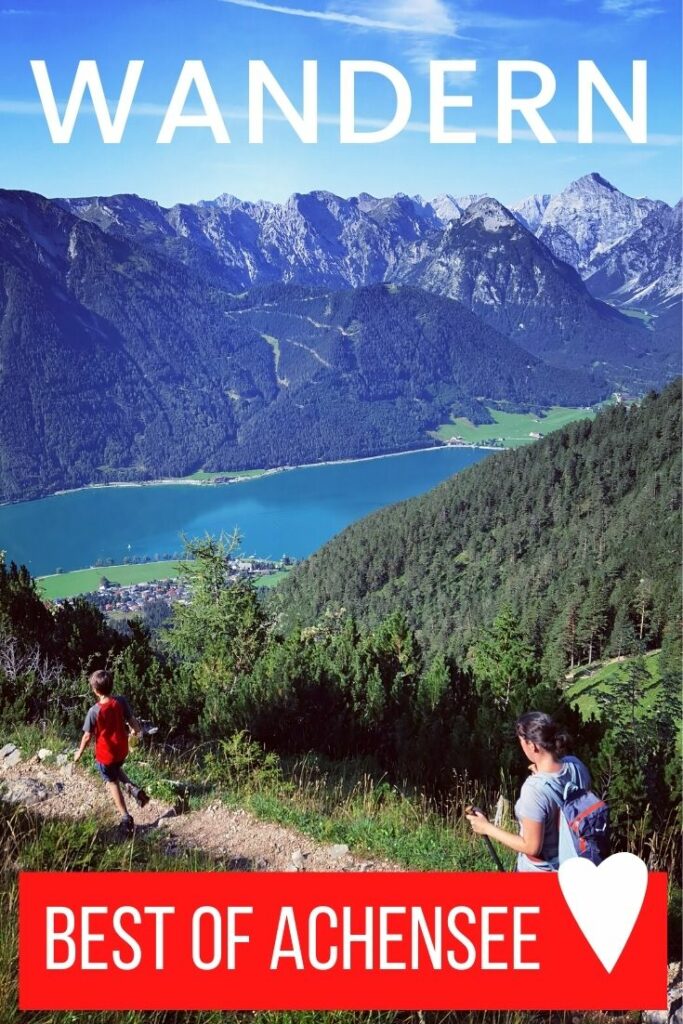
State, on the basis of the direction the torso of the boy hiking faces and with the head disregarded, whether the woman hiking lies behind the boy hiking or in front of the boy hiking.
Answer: behind

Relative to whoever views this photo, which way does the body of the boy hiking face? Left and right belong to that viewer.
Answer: facing away from the viewer and to the left of the viewer

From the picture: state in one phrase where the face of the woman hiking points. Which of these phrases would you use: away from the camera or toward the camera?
away from the camera
